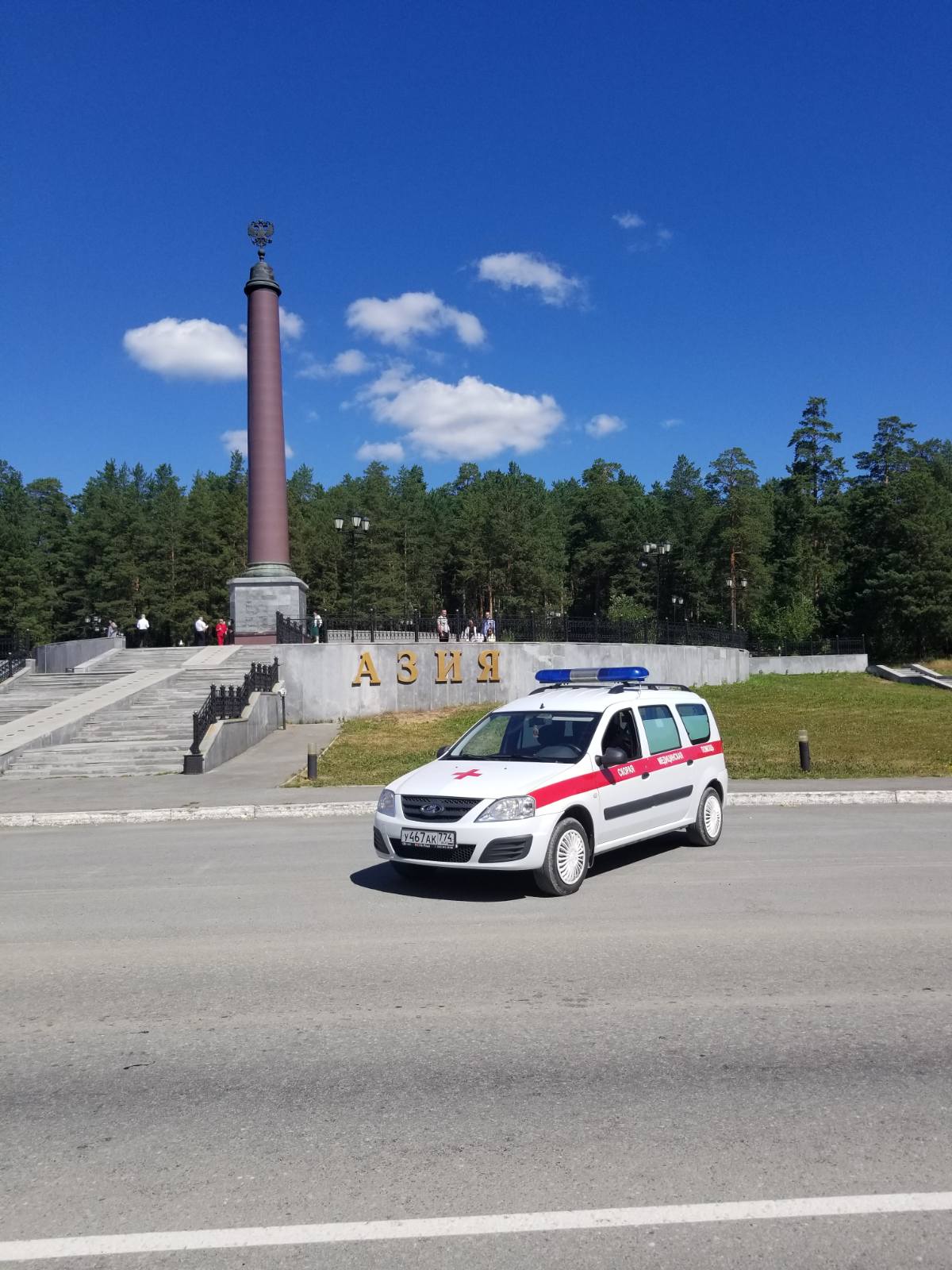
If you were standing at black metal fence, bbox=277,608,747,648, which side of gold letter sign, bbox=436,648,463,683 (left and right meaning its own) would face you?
back

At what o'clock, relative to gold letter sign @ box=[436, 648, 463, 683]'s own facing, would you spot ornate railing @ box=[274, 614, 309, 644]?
The ornate railing is roughly at 3 o'clock from the gold letter sign.

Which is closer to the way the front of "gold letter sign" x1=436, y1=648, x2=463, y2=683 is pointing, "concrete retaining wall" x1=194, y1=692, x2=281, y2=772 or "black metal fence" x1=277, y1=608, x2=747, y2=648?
the concrete retaining wall

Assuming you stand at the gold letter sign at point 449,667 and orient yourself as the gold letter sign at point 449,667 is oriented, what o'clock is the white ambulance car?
The white ambulance car is roughly at 12 o'clock from the gold letter sign.

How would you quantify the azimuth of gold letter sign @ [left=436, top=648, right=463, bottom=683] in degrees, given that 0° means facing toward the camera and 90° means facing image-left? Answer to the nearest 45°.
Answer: approximately 0°

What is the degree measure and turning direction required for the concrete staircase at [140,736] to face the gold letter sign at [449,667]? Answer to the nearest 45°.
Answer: approximately 135° to its left

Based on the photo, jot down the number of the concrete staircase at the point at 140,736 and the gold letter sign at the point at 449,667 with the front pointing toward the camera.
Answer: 2

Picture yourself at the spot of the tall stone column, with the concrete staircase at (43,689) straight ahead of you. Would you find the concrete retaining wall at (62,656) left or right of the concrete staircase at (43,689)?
right
